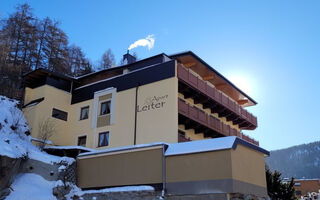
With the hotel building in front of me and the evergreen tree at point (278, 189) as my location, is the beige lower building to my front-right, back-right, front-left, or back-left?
front-left

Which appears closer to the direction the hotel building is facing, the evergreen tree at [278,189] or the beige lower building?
the beige lower building

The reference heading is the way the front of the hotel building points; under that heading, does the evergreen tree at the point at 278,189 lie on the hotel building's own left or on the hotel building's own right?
on the hotel building's own left
